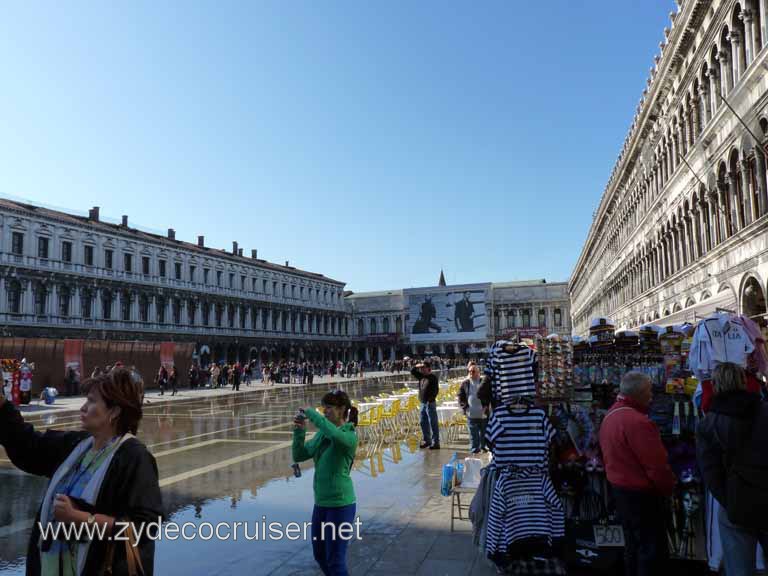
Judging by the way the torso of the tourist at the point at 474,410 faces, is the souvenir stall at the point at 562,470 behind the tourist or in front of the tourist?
in front

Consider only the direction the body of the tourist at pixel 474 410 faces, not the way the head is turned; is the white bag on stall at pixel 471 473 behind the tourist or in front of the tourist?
in front

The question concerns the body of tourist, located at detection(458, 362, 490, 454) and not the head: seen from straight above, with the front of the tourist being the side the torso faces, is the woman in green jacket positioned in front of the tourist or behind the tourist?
in front

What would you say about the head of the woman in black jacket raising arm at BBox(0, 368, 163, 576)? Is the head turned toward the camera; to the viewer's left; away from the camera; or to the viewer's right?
to the viewer's left

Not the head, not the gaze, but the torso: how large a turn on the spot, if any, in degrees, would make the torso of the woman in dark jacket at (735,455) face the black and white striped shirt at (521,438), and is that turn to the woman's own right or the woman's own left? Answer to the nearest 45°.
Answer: approximately 45° to the woman's own left

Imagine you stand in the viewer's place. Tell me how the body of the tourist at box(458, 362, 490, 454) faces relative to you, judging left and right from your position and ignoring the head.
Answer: facing the viewer

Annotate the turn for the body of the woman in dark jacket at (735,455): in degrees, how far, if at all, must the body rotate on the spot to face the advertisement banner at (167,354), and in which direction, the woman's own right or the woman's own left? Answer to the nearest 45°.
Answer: approximately 45° to the woman's own left

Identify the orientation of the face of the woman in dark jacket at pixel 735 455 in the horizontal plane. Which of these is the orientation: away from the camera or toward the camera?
away from the camera

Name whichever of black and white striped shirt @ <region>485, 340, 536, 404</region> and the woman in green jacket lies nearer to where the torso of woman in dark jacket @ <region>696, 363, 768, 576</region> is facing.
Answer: the black and white striped shirt

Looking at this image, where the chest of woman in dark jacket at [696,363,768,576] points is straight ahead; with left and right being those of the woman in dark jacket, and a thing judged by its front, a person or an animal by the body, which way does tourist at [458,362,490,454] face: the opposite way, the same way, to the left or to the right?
the opposite way

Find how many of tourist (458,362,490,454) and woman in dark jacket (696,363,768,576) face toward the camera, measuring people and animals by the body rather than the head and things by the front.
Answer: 1

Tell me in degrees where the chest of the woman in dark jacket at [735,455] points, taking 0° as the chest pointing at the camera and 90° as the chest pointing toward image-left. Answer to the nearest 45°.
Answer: approximately 180°

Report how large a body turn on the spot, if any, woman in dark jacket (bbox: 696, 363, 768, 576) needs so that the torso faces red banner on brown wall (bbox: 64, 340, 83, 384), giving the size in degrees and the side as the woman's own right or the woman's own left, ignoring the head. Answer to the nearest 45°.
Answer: approximately 45° to the woman's own left

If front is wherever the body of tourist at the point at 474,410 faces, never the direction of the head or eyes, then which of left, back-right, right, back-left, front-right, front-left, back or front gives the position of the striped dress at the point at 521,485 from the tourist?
front
